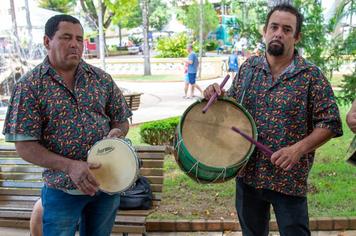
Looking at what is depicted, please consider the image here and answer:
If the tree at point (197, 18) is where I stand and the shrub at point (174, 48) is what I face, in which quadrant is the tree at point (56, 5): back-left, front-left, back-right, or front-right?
back-right

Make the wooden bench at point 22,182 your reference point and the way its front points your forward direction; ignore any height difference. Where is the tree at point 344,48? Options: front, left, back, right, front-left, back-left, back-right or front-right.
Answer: left

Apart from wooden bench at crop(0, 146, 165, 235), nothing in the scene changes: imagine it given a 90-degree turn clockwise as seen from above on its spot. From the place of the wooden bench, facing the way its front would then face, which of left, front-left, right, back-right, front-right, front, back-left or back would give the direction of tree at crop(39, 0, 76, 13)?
right

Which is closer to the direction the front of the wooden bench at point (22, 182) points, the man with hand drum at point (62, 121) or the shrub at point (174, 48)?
the man with hand drum

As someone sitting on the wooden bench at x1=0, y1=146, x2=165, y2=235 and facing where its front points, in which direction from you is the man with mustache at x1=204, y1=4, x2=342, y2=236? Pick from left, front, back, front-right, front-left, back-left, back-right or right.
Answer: front-left

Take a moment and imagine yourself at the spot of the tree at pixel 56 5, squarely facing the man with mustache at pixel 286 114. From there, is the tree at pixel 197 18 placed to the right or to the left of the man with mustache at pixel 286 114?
left

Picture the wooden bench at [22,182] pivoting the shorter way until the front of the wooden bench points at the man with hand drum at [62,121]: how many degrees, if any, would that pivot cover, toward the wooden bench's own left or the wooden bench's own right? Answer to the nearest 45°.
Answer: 0° — it already faces them

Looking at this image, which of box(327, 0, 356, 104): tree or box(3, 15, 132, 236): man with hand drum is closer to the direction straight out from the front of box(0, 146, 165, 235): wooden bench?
the man with hand drum

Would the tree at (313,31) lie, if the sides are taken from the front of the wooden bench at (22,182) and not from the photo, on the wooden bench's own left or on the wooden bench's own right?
on the wooden bench's own left

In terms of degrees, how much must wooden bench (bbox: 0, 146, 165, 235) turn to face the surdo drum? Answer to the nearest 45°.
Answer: approximately 45° to its left

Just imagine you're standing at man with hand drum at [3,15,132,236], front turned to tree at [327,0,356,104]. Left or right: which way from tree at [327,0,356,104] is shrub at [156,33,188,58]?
left

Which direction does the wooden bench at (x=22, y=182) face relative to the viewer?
toward the camera

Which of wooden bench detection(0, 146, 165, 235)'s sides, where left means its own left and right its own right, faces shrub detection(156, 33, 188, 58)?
back

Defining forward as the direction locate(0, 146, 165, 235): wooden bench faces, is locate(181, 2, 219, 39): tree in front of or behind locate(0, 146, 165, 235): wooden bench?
behind

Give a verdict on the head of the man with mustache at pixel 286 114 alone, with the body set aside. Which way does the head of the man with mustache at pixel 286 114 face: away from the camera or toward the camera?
toward the camera

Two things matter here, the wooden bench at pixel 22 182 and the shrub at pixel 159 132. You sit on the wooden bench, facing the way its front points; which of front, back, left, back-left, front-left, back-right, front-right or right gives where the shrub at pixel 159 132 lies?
back-left

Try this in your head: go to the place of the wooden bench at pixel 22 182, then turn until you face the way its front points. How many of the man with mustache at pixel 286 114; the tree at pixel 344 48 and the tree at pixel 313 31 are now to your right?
0
